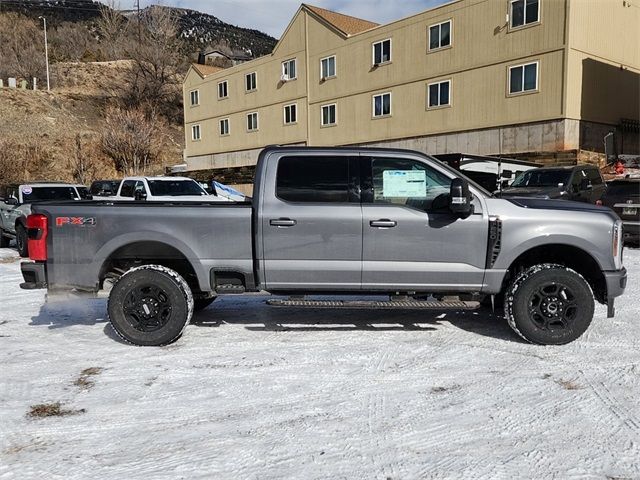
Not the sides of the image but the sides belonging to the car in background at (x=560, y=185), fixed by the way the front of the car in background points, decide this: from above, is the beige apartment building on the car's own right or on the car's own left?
on the car's own right

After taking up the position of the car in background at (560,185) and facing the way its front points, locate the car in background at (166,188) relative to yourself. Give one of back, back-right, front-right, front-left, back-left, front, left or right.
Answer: front-right

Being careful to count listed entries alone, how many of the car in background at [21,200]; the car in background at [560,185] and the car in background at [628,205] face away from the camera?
1

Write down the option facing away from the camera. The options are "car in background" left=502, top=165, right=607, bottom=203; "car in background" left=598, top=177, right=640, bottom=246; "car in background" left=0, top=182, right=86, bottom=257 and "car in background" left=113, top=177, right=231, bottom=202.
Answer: "car in background" left=598, top=177, right=640, bottom=246

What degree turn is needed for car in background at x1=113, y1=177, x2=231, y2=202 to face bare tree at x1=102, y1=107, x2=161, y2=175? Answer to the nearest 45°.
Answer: approximately 135° to its left

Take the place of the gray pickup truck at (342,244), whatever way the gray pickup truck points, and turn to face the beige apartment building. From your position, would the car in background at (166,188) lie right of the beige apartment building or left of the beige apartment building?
left

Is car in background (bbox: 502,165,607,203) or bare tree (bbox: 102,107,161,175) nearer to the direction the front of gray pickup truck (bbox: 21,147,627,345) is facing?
the car in background

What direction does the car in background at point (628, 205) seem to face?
away from the camera

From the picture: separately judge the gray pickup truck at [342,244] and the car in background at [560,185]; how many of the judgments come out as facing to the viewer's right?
1

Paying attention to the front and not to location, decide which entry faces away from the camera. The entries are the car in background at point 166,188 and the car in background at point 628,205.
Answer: the car in background at point 628,205

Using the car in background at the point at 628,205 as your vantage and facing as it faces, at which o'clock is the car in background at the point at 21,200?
the car in background at the point at 21,200 is roughly at 8 o'clock from the car in background at the point at 628,205.

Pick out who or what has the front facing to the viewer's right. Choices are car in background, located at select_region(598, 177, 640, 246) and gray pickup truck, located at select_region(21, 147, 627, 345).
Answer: the gray pickup truck

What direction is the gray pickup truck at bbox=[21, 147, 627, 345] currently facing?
to the viewer's right
